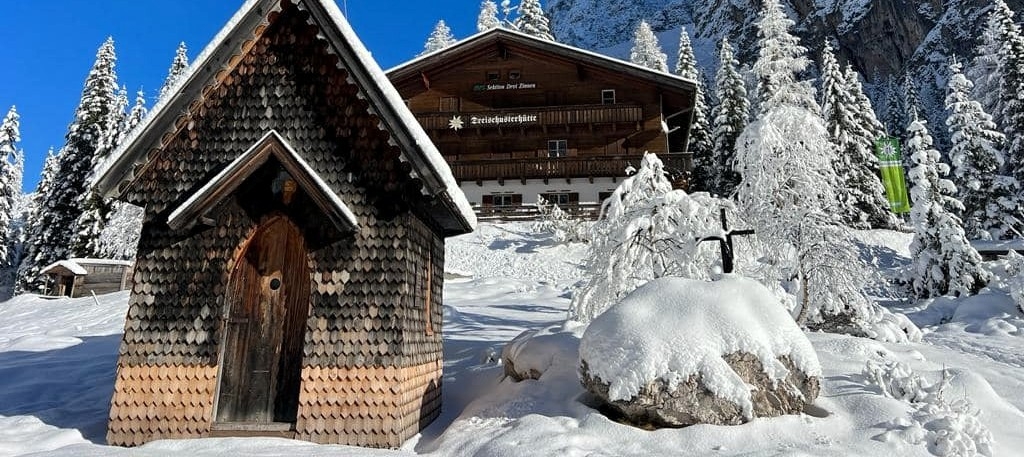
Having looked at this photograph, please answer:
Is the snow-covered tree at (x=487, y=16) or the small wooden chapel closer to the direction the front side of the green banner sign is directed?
the small wooden chapel

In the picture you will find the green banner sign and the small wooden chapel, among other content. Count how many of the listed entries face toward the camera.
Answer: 2

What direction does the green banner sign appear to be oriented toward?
toward the camera

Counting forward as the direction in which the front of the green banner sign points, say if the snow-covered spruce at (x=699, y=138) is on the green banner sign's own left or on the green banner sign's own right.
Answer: on the green banner sign's own right

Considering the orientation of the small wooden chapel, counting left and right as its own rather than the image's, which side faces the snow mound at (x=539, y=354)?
left

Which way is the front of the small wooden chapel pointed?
toward the camera

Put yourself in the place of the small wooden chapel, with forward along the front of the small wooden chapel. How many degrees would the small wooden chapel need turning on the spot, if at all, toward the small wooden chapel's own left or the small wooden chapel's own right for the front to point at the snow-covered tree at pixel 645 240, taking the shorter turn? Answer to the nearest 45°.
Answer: approximately 90° to the small wooden chapel's own left

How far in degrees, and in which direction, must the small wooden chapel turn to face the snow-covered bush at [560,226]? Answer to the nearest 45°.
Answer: approximately 135° to its left

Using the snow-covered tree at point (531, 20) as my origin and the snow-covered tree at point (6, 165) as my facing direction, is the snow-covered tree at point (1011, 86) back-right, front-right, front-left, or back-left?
back-left

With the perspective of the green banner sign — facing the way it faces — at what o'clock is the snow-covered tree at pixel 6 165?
The snow-covered tree is roughly at 2 o'clock from the green banner sign.

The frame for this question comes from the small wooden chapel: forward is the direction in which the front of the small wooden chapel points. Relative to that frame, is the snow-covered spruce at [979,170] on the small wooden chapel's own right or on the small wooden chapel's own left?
on the small wooden chapel's own left

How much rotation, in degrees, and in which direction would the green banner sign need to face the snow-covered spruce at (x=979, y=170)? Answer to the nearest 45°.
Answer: approximately 90° to its left
